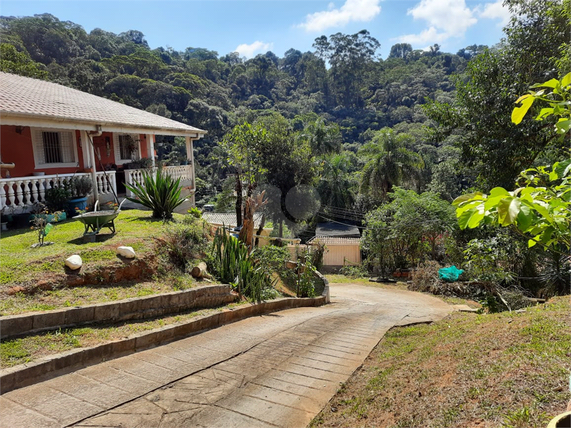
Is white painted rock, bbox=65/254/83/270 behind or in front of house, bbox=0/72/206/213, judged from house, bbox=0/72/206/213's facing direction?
in front

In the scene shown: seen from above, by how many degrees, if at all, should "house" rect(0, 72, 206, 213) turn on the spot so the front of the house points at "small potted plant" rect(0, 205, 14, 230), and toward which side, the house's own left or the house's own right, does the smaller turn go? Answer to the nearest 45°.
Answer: approximately 45° to the house's own right

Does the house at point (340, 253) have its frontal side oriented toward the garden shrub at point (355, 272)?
yes

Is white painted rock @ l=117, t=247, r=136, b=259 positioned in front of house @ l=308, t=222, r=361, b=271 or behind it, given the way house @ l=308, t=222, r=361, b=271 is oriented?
in front

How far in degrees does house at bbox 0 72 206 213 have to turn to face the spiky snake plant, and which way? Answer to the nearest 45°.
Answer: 0° — it already faces it

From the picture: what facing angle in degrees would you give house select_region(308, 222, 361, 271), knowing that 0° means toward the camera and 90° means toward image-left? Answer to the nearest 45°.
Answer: approximately 0°

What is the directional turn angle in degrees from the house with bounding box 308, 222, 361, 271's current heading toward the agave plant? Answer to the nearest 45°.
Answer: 0° — it already faces it

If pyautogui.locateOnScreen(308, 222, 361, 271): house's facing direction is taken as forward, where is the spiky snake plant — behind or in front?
in front

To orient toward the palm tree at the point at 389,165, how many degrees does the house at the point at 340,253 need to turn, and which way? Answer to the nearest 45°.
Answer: approximately 135° to its left

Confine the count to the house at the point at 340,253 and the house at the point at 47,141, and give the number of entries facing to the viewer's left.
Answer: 0
